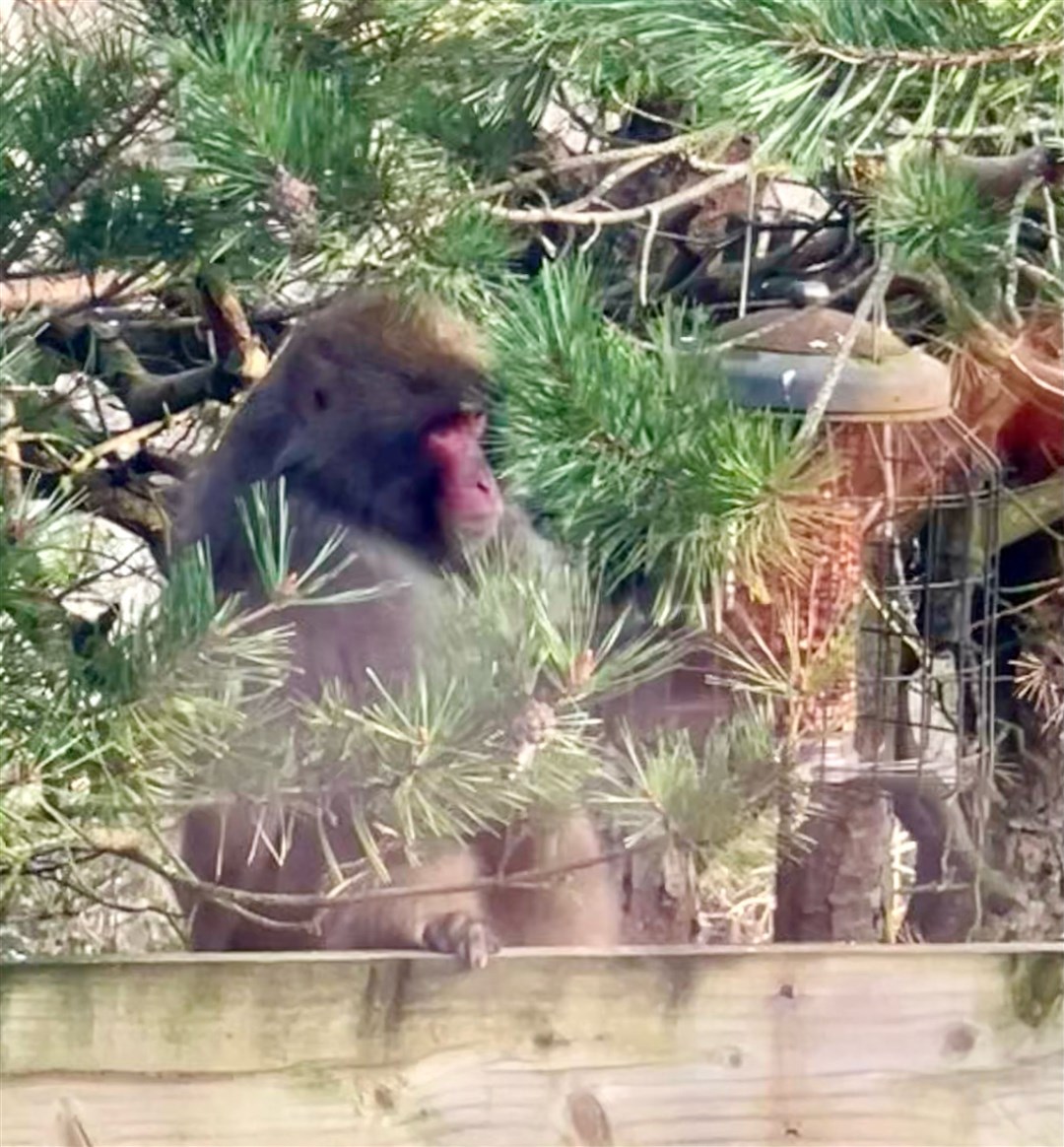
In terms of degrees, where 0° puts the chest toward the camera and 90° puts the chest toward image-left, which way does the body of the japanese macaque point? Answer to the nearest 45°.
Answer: approximately 270°
